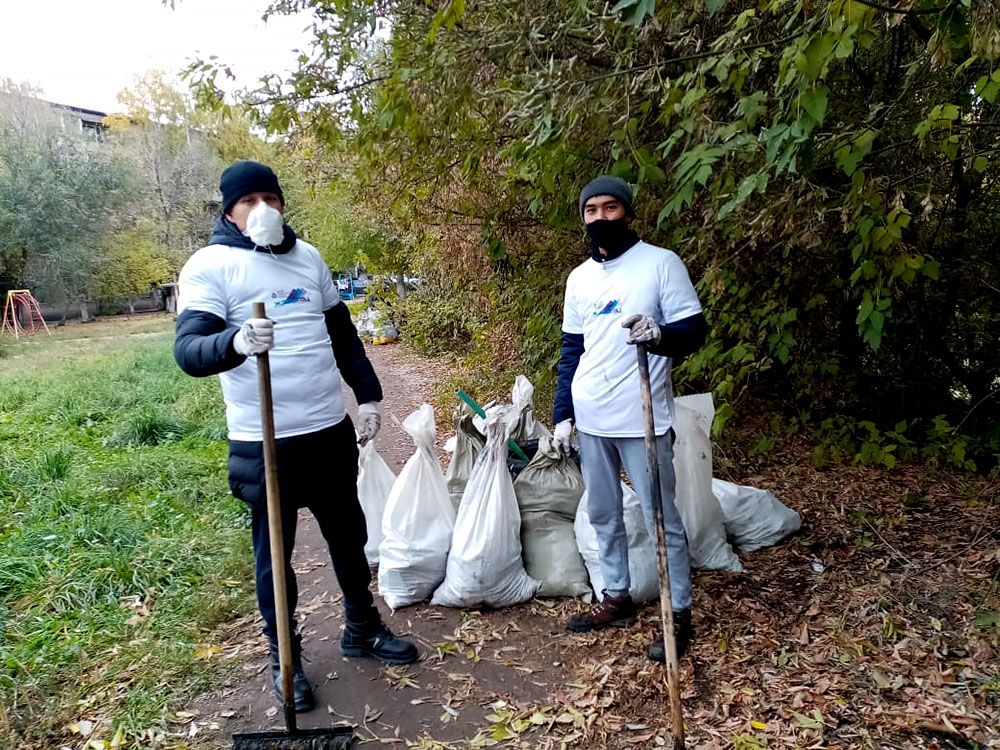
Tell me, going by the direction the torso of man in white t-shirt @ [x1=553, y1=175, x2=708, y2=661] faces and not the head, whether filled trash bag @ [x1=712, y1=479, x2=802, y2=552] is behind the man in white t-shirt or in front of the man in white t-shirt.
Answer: behind

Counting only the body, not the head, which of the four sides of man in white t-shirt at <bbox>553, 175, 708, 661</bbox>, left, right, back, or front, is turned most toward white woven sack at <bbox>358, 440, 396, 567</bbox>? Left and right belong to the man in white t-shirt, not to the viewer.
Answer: right

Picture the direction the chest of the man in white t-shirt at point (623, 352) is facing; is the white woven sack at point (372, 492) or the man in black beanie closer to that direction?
the man in black beanie

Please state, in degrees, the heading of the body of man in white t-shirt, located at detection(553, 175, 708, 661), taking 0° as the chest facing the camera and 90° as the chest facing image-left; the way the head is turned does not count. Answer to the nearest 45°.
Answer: approximately 45°

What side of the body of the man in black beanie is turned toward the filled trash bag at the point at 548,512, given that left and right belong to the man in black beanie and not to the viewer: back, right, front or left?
left

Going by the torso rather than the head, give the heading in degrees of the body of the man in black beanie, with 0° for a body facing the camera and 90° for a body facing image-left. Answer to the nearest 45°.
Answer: approximately 315°

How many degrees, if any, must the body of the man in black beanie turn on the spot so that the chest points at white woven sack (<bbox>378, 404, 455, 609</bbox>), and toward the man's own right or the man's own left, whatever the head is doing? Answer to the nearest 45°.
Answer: approximately 90° to the man's own left
